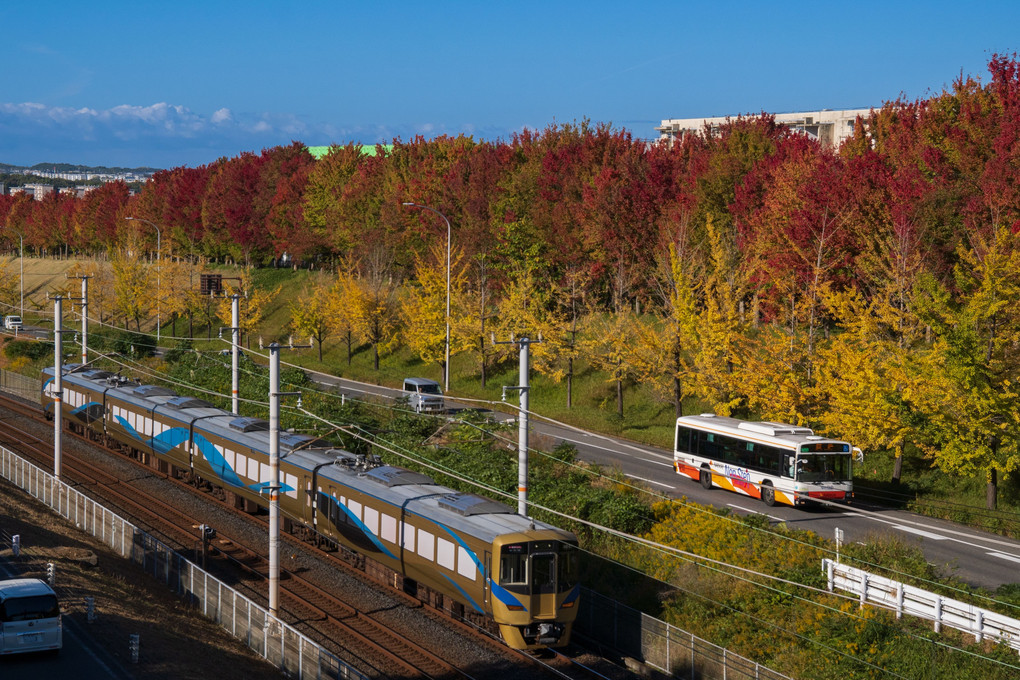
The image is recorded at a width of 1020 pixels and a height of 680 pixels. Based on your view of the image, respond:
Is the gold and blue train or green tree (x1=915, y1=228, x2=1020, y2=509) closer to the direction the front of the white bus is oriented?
the green tree

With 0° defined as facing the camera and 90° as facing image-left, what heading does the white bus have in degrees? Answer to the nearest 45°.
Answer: approximately 315°

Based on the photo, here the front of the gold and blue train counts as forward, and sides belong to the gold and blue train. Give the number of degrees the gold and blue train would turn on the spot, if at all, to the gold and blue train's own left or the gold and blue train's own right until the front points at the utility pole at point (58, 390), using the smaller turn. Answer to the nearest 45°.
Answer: approximately 180°

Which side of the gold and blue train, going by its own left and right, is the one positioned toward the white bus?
left

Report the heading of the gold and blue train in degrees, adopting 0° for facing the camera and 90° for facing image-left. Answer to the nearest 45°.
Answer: approximately 315°

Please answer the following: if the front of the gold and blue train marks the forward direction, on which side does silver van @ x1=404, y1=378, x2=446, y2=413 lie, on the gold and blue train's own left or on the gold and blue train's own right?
on the gold and blue train's own left

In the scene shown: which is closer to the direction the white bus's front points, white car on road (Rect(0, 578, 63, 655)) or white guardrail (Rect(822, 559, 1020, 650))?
the white guardrail

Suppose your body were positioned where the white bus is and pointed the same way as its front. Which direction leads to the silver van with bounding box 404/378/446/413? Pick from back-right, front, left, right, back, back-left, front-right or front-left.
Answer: back

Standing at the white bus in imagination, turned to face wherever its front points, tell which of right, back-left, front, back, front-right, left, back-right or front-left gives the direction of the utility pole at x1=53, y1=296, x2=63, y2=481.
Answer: back-right
